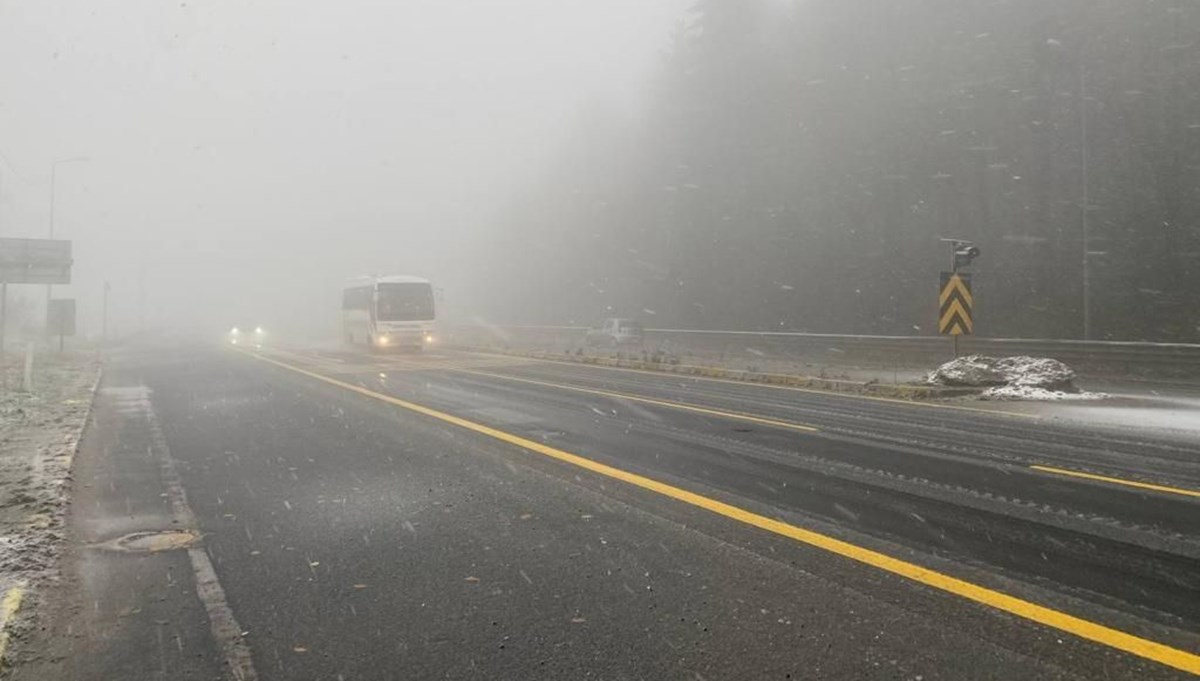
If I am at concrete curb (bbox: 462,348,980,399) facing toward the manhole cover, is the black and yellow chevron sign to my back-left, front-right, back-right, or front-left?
back-left

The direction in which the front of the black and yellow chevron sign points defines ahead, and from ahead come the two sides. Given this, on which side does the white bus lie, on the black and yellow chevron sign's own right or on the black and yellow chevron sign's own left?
on the black and yellow chevron sign's own right

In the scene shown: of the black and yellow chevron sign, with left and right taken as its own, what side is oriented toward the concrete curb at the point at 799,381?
right

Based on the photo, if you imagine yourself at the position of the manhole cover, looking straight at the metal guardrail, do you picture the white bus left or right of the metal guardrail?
left

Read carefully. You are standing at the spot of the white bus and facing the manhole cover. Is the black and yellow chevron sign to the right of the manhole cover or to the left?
left

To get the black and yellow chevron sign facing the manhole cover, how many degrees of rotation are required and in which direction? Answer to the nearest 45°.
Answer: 0° — it already faces it

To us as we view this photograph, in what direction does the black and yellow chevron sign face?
facing the viewer

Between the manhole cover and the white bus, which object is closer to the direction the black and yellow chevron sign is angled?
the manhole cover

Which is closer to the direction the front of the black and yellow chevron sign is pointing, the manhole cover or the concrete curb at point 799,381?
the manhole cover

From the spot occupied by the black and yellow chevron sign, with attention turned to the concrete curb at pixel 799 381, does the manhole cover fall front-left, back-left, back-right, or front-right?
front-left
